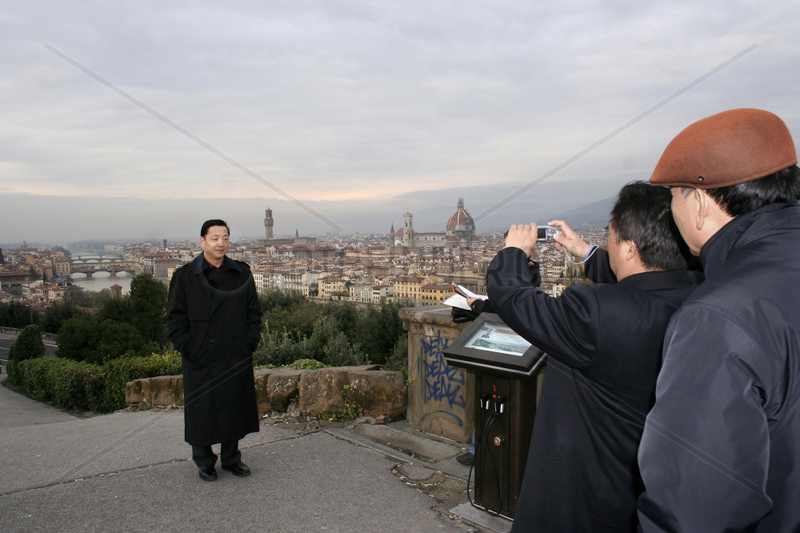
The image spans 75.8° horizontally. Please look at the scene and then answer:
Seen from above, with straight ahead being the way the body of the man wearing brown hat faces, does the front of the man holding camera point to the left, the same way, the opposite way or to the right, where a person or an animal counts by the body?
the same way

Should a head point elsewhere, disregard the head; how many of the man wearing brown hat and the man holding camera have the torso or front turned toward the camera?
0

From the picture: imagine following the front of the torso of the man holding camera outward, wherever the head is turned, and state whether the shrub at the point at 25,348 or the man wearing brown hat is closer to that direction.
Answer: the shrub

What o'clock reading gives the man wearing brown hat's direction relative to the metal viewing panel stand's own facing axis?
The man wearing brown hat is roughly at 10 o'clock from the metal viewing panel stand.

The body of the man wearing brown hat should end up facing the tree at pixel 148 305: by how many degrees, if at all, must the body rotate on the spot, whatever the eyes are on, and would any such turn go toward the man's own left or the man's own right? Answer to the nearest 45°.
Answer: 0° — they already face it

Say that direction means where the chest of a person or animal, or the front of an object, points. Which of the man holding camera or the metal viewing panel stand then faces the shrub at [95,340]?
the man holding camera

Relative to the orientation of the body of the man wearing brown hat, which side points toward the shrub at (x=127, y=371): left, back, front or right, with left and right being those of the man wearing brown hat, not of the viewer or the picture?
front

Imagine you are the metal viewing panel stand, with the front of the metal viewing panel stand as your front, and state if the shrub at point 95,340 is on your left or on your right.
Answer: on your right

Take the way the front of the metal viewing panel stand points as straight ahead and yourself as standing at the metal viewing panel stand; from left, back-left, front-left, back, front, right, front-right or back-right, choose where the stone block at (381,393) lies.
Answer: right

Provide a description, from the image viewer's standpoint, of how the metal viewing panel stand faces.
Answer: facing the viewer and to the left of the viewer

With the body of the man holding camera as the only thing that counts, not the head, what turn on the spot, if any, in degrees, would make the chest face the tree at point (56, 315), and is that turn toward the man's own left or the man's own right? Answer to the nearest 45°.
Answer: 0° — they already face it

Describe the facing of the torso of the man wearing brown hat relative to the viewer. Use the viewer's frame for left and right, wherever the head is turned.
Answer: facing away from the viewer and to the left of the viewer

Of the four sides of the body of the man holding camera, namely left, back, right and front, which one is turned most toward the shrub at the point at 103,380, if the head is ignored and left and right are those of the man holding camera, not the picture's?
front

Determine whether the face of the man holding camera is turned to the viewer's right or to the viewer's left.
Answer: to the viewer's left

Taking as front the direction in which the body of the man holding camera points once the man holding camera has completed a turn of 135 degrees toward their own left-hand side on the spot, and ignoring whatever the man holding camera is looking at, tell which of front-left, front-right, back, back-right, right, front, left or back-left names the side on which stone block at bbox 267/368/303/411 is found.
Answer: back-right

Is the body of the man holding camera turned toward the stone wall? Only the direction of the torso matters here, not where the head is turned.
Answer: yes

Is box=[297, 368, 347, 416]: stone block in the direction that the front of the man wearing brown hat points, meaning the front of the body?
yes

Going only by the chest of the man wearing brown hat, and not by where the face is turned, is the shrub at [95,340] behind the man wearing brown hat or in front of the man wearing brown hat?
in front

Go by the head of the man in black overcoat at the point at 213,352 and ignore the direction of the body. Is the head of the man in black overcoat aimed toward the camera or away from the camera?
toward the camera
